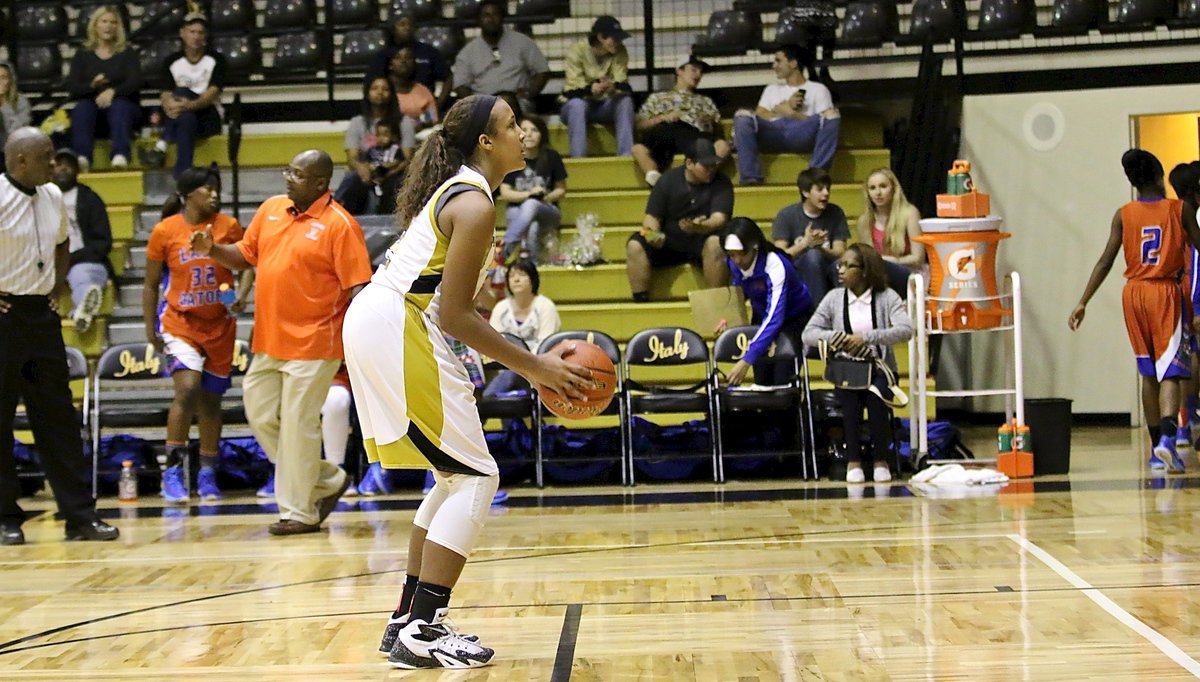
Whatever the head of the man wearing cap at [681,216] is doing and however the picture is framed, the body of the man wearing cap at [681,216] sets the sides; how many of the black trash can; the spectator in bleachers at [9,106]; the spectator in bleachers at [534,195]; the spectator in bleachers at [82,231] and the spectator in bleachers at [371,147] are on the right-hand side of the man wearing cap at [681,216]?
4

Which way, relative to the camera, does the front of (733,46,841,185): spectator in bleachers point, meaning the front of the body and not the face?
toward the camera

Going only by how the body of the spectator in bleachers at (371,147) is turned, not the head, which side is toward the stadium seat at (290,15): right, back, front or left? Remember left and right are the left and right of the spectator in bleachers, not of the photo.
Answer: back

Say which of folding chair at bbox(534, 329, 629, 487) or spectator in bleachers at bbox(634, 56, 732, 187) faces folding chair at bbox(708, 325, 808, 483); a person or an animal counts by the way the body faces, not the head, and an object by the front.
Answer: the spectator in bleachers

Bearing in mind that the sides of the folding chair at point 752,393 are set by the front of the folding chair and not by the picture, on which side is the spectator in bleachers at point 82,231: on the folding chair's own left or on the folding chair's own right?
on the folding chair's own right

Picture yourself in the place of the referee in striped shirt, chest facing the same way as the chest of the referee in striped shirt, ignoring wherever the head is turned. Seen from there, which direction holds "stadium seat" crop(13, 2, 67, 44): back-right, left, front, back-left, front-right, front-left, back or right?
back-left

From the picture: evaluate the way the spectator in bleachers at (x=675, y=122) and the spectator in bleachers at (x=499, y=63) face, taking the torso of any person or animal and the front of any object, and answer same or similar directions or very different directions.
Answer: same or similar directions

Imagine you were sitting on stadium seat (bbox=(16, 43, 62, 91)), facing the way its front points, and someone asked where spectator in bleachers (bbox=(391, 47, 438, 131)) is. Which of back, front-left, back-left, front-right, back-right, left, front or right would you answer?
front-left

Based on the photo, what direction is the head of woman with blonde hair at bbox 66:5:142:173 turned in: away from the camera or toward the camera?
toward the camera

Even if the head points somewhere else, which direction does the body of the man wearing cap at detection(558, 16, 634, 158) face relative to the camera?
toward the camera

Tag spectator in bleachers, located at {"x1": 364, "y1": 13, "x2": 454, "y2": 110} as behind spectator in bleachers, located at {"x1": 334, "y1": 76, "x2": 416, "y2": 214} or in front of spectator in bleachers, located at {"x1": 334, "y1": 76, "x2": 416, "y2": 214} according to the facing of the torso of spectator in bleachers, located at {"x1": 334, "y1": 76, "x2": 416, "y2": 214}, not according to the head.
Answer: behind

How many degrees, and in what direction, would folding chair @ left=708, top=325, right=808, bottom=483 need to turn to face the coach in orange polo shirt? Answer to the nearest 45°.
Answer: approximately 45° to its right

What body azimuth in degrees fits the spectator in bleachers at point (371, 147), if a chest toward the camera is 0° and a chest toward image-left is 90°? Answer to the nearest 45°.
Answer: approximately 0°

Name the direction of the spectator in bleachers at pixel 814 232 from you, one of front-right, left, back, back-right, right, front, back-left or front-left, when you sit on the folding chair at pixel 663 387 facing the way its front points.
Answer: back-left

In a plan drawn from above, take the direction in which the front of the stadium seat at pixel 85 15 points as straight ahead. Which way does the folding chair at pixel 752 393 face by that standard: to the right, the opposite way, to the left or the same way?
the same way

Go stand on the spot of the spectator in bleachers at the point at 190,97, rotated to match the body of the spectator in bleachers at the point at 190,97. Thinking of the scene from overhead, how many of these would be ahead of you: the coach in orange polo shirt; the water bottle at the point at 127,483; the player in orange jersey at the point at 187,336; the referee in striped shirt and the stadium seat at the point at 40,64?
4

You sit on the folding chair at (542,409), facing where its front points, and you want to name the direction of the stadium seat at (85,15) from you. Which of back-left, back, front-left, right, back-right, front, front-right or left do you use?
back-right

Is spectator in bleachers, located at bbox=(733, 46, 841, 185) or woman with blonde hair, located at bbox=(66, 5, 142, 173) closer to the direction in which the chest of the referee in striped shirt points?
the spectator in bleachers
